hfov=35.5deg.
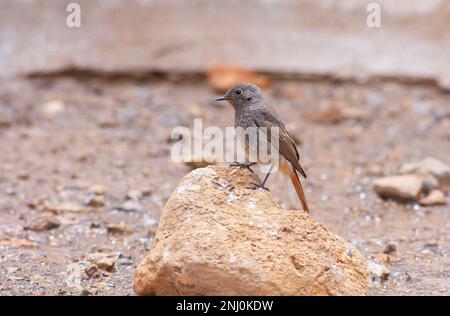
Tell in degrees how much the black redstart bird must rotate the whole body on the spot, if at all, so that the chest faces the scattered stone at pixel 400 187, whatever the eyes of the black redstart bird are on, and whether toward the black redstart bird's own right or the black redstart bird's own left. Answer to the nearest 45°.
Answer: approximately 135° to the black redstart bird's own right

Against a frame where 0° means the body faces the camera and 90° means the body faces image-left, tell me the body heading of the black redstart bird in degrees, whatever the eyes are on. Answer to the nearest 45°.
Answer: approximately 90°

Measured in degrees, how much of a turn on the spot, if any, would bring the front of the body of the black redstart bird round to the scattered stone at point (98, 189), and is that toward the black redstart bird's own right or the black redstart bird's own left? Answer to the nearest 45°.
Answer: approximately 45° to the black redstart bird's own right

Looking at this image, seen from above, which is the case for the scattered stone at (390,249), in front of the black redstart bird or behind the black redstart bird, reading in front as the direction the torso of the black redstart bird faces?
behind

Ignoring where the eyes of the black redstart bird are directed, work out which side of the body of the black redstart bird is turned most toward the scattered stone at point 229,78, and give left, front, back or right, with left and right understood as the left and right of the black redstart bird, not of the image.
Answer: right

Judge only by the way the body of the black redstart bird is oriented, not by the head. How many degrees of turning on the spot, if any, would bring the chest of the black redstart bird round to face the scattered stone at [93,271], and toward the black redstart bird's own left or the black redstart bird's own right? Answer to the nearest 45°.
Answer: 0° — it already faces it

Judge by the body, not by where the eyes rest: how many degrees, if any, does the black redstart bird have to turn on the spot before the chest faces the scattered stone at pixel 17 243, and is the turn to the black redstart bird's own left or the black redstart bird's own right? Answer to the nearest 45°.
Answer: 0° — it already faces it

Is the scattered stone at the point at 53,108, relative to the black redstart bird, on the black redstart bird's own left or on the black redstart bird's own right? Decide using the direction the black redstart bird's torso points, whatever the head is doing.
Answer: on the black redstart bird's own right

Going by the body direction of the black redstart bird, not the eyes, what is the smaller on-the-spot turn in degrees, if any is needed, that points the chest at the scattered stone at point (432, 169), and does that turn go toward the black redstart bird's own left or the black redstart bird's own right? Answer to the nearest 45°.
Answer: approximately 135° to the black redstart bird's own right

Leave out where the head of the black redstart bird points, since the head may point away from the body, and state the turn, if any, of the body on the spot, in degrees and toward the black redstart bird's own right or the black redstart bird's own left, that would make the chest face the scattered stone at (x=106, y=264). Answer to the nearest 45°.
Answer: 0° — it already faces it

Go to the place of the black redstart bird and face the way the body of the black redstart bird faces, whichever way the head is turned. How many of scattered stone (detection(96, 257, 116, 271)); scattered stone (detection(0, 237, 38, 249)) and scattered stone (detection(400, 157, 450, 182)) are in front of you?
2

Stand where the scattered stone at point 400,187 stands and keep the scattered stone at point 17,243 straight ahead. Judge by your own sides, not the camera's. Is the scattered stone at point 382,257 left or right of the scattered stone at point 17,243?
left

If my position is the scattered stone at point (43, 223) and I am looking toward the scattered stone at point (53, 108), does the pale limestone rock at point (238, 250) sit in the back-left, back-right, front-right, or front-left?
back-right
